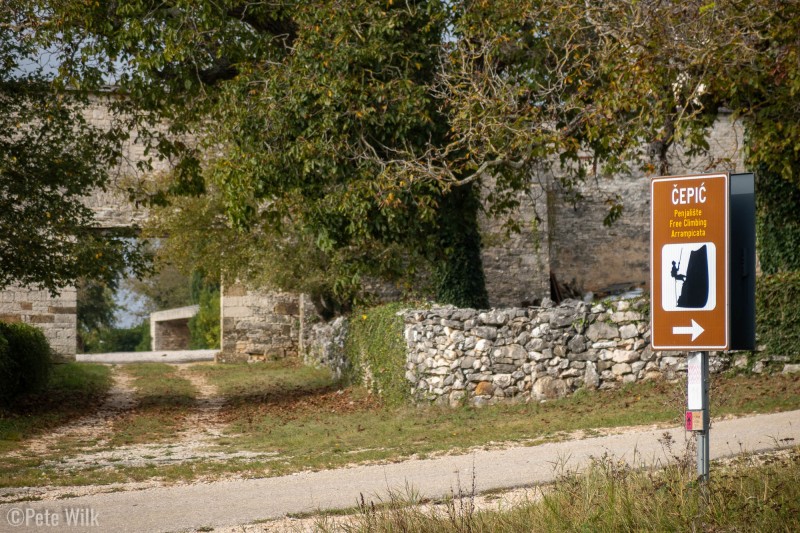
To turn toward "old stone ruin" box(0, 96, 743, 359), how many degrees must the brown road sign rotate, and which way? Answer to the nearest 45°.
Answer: approximately 135° to its right

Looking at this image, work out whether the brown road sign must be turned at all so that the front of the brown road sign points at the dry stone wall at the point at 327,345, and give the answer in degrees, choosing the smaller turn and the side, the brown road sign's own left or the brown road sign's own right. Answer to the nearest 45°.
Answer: approximately 90° to the brown road sign's own right

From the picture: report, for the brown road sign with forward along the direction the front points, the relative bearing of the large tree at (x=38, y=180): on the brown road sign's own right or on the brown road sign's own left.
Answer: on the brown road sign's own right

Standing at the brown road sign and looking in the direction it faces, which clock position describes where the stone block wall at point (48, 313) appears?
The stone block wall is roughly at 3 o'clock from the brown road sign.

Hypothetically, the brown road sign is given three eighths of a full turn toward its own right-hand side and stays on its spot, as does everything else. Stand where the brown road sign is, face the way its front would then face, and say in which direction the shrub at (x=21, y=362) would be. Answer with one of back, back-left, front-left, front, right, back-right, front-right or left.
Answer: front-left

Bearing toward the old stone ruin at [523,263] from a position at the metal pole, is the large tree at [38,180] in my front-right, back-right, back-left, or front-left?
front-left

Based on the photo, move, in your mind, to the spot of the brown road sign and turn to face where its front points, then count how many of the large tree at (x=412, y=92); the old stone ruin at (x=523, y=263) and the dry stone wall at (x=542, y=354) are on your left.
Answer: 0

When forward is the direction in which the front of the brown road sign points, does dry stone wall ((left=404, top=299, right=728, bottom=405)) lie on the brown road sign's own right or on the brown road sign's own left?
on the brown road sign's own right

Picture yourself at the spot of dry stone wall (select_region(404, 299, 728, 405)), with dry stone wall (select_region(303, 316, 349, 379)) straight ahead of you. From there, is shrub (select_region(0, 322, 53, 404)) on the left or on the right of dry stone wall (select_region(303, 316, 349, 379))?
left

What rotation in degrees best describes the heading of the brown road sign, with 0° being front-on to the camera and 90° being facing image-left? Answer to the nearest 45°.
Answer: approximately 45°
